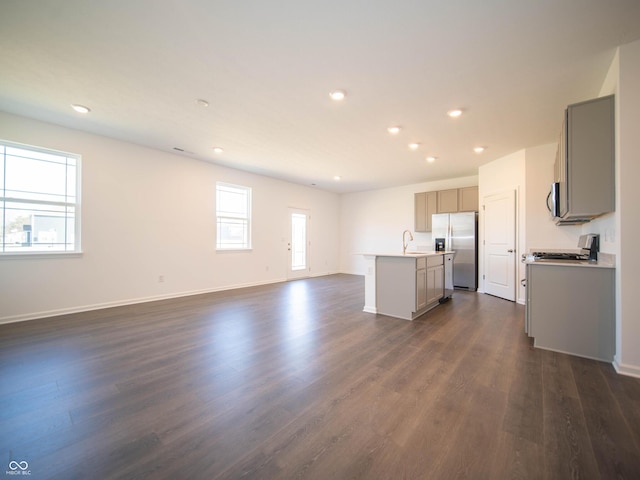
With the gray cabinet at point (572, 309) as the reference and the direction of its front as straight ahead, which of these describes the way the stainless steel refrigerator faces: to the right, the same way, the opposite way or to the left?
to the left

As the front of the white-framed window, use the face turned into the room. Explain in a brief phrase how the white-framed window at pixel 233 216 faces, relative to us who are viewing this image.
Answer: facing the viewer and to the right of the viewer

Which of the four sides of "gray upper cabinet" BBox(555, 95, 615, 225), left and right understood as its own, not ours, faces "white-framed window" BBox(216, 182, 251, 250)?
front

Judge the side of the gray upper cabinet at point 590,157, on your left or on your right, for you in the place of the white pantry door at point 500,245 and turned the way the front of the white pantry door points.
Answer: on your left

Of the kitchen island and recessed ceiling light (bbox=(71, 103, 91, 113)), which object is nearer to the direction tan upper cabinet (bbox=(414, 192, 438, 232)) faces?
the kitchen island

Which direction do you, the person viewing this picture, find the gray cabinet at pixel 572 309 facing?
facing to the left of the viewer

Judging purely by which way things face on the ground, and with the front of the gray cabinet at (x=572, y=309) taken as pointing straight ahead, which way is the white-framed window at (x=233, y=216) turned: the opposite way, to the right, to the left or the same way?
the opposite way

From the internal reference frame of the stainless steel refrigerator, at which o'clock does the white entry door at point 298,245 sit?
The white entry door is roughly at 3 o'clock from the stainless steel refrigerator.

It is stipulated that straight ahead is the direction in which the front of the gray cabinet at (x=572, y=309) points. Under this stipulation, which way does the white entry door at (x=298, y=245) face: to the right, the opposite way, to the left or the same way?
the opposite way

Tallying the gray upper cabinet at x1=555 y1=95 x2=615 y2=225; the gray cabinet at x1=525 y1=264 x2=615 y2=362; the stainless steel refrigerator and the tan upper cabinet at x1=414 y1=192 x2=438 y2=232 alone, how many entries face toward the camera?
2

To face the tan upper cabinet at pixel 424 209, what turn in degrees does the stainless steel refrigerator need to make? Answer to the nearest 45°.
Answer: approximately 135° to its right

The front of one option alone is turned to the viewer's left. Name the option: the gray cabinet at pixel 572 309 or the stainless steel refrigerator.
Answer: the gray cabinet

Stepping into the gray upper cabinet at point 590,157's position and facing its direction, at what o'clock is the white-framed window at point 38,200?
The white-framed window is roughly at 11 o'clock from the gray upper cabinet.

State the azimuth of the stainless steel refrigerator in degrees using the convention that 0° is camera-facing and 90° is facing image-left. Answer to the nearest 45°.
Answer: approximately 0°

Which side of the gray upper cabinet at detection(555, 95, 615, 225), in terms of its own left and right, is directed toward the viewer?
left
